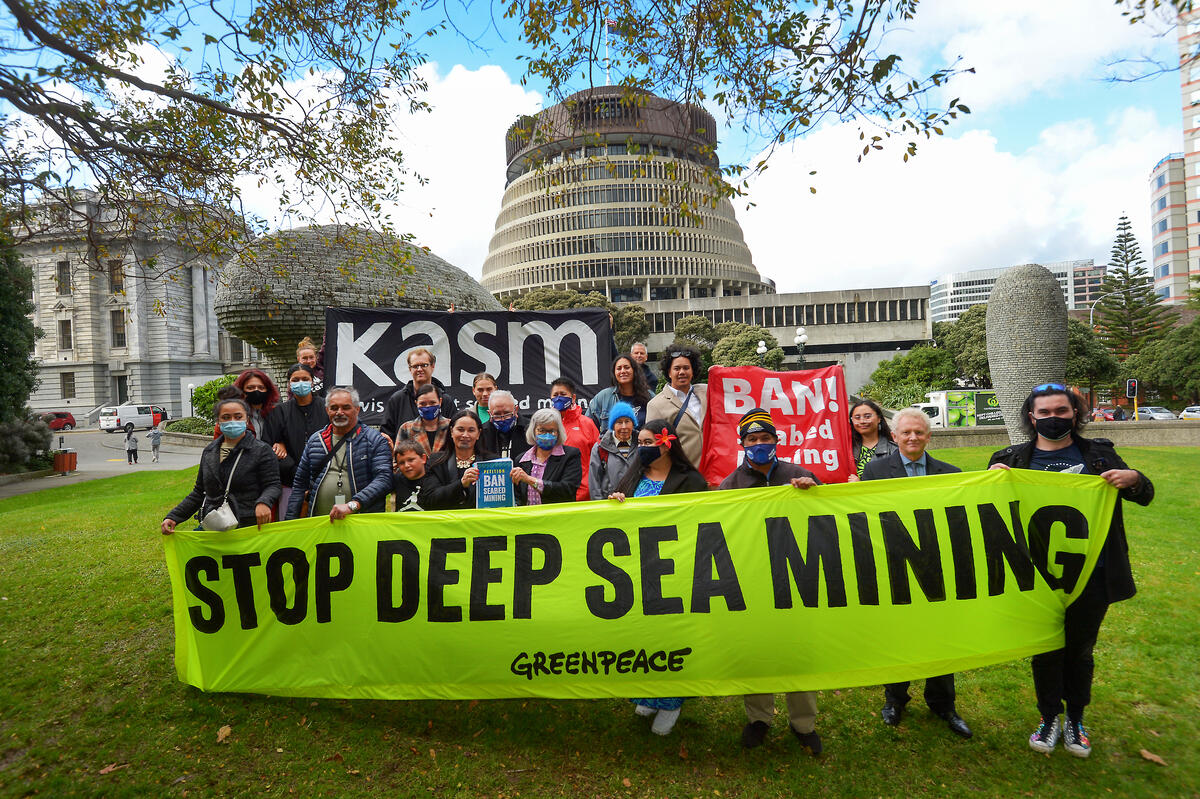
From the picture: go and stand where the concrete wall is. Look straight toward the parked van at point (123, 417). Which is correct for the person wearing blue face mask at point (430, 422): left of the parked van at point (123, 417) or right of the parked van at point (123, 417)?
left

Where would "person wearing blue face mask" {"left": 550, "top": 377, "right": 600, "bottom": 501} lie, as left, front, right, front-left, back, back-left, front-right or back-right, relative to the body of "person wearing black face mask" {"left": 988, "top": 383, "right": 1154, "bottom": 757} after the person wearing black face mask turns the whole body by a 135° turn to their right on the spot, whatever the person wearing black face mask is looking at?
front-left

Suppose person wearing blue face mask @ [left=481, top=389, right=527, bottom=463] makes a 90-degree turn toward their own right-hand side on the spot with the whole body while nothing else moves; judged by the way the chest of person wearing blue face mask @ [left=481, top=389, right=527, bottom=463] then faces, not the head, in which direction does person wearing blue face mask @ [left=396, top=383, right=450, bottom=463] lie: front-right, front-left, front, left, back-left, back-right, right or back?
front

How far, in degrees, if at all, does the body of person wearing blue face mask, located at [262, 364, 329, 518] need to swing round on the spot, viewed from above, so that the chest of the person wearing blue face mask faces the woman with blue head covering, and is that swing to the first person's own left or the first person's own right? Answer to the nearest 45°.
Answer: approximately 45° to the first person's own left

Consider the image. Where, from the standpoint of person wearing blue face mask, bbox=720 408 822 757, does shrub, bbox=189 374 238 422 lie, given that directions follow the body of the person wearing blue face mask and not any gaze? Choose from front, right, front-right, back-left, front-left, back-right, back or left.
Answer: back-right

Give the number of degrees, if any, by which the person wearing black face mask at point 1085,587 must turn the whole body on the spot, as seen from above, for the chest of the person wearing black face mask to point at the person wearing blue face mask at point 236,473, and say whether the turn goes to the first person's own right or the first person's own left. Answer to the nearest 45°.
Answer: approximately 45° to the first person's own right

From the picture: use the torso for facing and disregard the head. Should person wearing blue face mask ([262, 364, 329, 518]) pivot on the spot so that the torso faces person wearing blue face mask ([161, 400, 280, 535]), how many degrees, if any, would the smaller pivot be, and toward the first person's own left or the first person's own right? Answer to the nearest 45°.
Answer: approximately 45° to the first person's own right

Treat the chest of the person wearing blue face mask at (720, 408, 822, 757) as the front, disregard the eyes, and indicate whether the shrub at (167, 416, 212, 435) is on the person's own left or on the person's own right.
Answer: on the person's own right

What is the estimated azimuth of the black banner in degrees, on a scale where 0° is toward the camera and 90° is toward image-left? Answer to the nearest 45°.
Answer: approximately 0°
